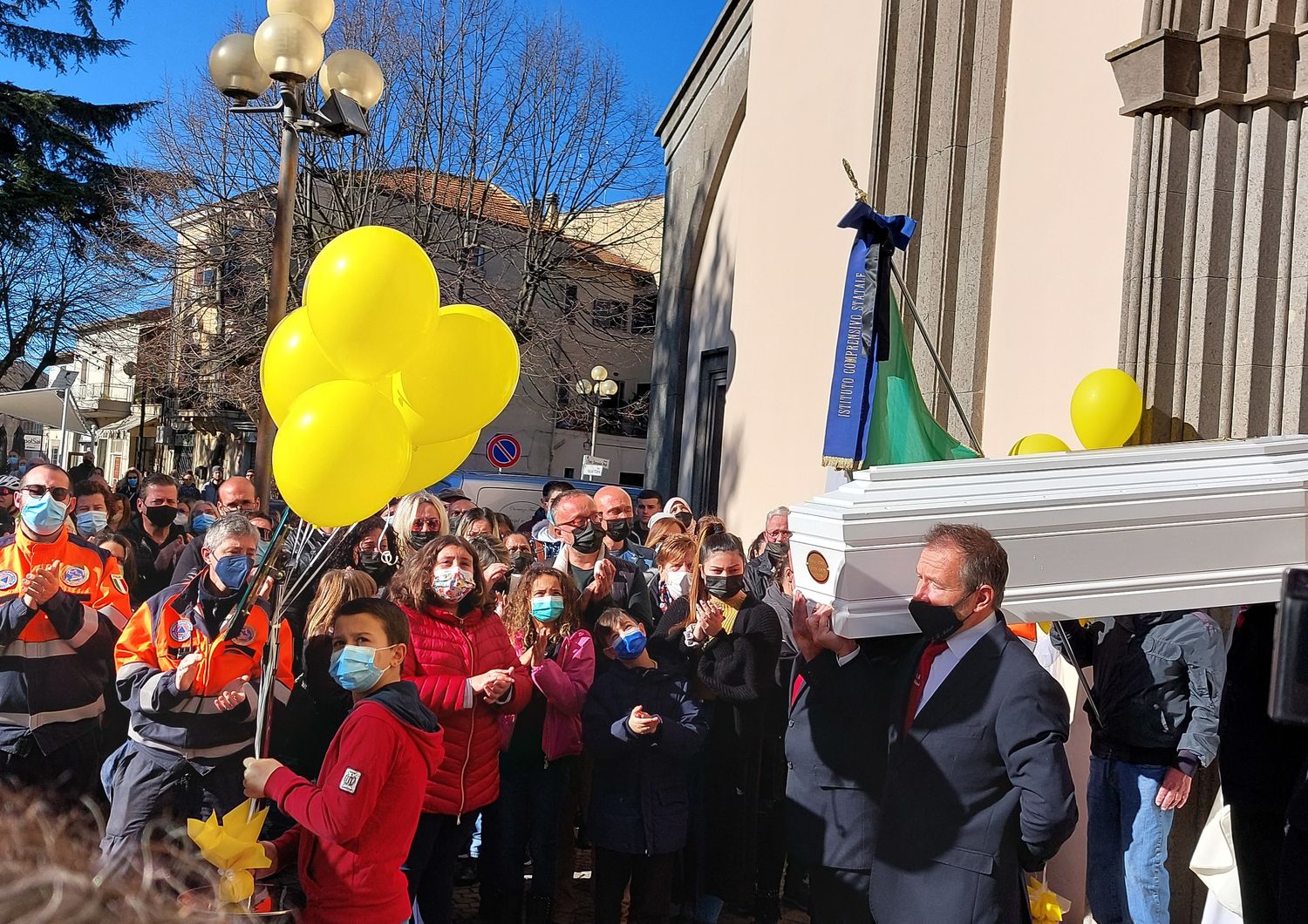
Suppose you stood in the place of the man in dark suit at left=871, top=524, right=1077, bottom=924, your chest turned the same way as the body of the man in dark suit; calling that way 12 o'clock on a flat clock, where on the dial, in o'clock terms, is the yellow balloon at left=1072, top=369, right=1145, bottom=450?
The yellow balloon is roughly at 5 o'clock from the man in dark suit.

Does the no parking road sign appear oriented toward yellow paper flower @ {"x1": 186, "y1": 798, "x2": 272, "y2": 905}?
yes

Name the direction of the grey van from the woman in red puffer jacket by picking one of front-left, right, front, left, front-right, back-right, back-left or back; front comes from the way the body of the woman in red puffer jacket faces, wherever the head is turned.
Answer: back-left

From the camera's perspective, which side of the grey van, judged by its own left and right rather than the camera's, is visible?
left

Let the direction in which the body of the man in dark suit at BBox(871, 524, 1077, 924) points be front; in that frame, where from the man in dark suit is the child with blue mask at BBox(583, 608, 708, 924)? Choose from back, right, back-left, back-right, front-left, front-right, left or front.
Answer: right

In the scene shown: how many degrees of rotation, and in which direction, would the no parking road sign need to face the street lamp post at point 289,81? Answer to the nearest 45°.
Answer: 0° — it already faces it

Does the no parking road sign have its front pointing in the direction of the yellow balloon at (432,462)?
yes

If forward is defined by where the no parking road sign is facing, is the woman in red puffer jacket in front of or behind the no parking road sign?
in front

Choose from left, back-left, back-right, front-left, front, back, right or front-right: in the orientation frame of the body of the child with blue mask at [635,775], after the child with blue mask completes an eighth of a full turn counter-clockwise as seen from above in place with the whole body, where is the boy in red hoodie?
right
